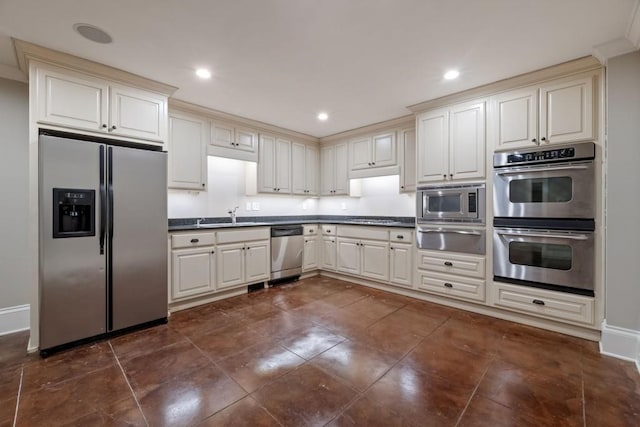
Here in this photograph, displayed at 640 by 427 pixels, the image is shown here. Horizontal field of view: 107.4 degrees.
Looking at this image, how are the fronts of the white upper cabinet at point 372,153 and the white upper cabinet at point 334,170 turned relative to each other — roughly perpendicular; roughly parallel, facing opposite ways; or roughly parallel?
roughly parallel

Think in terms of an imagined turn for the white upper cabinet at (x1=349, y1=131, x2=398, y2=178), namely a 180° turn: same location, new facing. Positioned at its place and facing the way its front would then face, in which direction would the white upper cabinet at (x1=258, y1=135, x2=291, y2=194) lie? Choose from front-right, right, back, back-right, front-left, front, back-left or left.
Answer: back-left

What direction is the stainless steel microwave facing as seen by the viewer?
toward the camera

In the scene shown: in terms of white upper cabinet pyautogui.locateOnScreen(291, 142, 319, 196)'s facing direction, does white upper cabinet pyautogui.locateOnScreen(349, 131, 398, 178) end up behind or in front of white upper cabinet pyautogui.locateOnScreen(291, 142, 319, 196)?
in front

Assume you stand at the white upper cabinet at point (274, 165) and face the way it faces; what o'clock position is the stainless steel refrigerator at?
The stainless steel refrigerator is roughly at 3 o'clock from the white upper cabinet.

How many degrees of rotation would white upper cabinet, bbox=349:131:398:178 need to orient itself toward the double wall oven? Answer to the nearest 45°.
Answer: approximately 90° to its left

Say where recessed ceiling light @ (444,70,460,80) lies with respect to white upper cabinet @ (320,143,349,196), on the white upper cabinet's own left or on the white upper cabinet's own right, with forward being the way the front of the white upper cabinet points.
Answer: on the white upper cabinet's own left

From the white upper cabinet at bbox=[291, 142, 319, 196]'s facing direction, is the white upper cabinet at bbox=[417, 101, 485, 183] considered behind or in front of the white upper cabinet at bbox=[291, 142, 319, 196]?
in front

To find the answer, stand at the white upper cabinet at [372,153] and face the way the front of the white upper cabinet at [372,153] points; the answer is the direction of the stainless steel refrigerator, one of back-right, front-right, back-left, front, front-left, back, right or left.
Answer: front

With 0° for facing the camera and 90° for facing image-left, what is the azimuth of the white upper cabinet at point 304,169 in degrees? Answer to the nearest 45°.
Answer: approximately 315°

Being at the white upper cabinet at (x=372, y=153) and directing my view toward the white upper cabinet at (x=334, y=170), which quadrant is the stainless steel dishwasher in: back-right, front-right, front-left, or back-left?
front-left
